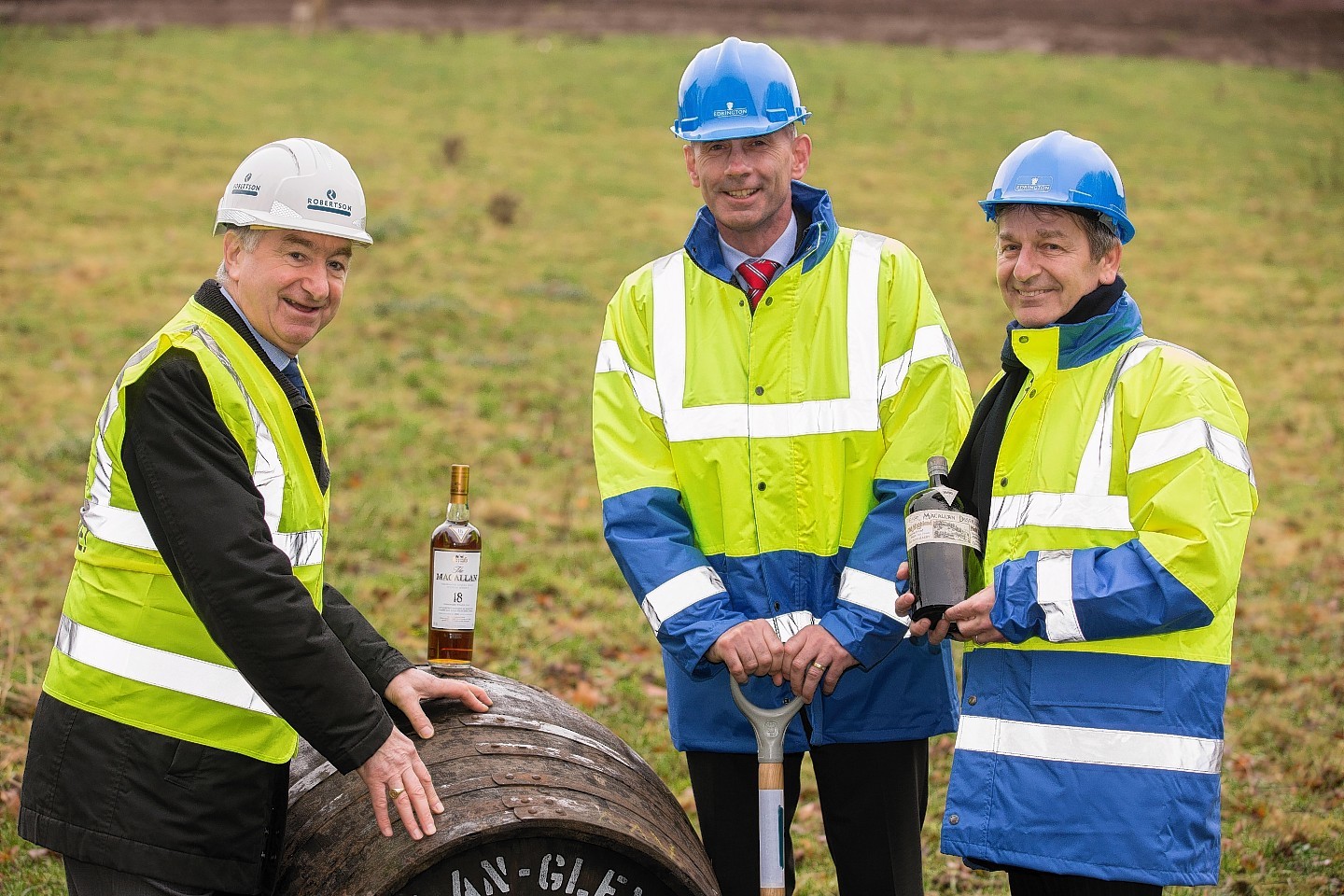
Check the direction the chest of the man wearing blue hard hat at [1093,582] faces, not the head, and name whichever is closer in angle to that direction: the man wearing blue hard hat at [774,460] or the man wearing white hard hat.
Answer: the man wearing white hard hat

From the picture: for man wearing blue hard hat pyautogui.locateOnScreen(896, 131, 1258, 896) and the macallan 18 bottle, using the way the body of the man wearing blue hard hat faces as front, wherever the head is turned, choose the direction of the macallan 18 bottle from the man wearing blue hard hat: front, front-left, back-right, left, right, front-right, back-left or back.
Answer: front-right

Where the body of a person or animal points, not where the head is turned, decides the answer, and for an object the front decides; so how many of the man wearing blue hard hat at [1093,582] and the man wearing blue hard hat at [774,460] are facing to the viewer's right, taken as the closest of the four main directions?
0

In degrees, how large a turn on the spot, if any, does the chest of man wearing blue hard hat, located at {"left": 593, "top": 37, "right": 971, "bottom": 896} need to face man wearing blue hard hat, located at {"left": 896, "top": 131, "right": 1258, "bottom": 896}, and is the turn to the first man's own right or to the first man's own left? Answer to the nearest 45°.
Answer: approximately 45° to the first man's own left

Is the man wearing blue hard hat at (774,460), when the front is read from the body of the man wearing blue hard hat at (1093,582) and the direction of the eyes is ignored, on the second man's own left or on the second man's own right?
on the second man's own right

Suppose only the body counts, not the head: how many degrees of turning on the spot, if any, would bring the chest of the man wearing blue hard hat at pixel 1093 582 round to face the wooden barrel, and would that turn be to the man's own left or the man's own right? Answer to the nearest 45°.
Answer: approximately 45° to the man's own right

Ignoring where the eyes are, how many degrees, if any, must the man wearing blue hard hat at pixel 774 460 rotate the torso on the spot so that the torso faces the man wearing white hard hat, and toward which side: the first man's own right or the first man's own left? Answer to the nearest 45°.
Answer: approximately 45° to the first man's own right

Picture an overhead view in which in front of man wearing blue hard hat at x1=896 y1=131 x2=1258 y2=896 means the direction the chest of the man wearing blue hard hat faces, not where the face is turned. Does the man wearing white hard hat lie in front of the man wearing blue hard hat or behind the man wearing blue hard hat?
in front

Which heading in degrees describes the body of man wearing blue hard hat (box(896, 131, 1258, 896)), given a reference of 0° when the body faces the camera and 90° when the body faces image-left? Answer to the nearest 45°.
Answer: approximately 45°
